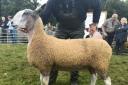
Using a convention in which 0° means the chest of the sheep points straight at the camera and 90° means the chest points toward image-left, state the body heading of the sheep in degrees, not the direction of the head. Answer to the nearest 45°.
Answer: approximately 90°

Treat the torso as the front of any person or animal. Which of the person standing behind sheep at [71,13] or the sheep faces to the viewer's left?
the sheep

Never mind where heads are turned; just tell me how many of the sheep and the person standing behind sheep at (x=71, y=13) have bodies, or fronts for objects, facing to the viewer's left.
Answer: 1

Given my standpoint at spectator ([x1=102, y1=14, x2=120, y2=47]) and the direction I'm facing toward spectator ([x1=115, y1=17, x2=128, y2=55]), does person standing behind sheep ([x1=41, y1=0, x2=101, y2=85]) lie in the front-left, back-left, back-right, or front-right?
back-right

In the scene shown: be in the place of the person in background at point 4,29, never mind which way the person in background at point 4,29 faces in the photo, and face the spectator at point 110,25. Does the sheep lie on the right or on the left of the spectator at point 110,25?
right

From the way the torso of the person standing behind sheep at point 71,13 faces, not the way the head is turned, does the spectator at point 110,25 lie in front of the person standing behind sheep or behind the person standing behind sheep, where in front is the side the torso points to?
behind

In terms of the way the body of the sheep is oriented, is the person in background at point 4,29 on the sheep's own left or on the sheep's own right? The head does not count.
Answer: on the sheep's own right

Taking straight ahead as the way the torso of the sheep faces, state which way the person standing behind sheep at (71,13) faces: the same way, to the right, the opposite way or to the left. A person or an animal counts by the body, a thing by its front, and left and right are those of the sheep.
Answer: to the left

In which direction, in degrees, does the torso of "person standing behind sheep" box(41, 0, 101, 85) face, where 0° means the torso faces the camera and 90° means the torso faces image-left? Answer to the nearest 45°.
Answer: approximately 0°
